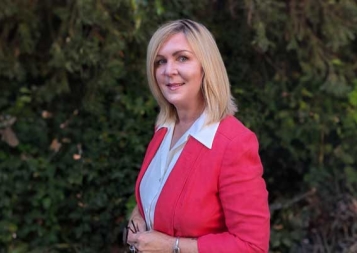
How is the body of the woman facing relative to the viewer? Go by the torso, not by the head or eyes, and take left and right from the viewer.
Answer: facing the viewer and to the left of the viewer

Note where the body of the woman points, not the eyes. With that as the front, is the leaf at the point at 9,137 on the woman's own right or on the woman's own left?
on the woman's own right
